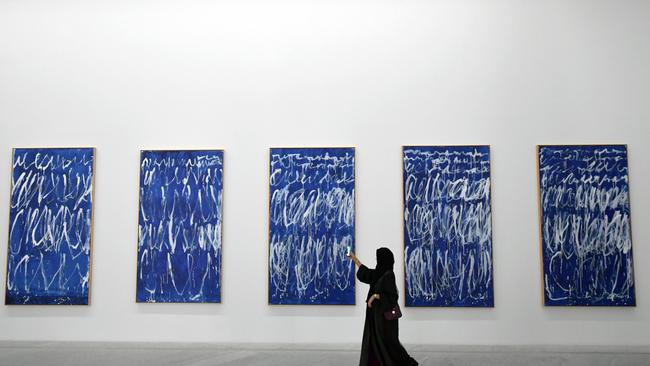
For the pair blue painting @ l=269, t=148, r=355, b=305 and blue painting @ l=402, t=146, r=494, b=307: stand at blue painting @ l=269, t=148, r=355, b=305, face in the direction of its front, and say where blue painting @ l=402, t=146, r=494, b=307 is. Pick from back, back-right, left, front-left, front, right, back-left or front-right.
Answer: left

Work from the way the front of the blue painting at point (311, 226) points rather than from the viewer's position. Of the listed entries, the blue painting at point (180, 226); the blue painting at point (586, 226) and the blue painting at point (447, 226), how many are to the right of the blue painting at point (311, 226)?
1

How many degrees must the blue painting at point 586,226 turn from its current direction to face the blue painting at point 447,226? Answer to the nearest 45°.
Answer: approximately 90° to its right

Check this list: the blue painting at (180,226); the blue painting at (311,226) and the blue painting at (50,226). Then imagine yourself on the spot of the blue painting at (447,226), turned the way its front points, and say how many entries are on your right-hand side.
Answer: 3

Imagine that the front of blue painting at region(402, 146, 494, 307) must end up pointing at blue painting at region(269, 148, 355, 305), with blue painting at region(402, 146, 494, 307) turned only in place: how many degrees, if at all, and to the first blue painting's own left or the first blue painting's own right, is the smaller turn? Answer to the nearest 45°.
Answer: approximately 90° to the first blue painting's own right

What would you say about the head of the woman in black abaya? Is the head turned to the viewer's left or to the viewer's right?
to the viewer's left

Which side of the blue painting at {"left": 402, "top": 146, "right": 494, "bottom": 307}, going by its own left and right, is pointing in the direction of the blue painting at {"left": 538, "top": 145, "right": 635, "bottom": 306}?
left

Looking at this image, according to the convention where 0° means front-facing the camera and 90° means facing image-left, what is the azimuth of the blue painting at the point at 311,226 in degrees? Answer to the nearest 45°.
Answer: approximately 0°

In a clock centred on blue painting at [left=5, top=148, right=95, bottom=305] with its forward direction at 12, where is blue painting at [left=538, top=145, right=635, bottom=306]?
blue painting at [left=538, top=145, right=635, bottom=306] is roughly at 10 o'clock from blue painting at [left=5, top=148, right=95, bottom=305].
